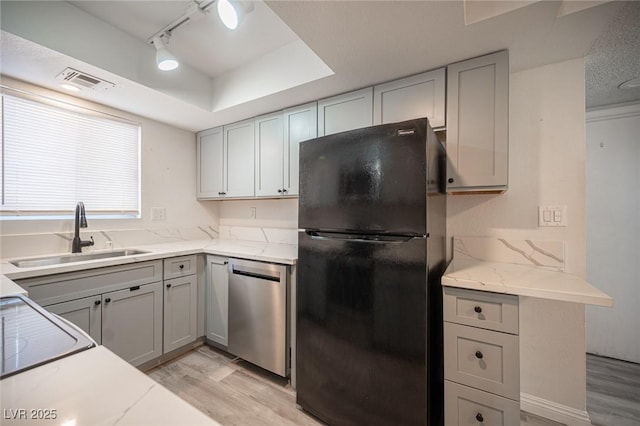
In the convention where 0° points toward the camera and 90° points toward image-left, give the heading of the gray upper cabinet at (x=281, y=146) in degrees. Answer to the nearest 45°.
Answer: approximately 45°

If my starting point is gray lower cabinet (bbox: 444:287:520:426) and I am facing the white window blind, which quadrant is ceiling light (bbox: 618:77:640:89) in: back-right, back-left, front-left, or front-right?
back-right

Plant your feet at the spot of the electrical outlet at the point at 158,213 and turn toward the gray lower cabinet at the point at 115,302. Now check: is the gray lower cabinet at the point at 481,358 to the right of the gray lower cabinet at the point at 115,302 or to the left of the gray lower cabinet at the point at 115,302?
left

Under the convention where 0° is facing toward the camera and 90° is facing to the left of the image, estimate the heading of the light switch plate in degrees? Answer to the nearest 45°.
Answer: approximately 0°

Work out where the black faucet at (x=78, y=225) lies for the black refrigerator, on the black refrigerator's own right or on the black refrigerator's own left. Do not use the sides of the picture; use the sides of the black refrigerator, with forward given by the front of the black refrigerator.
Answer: on the black refrigerator's own right
